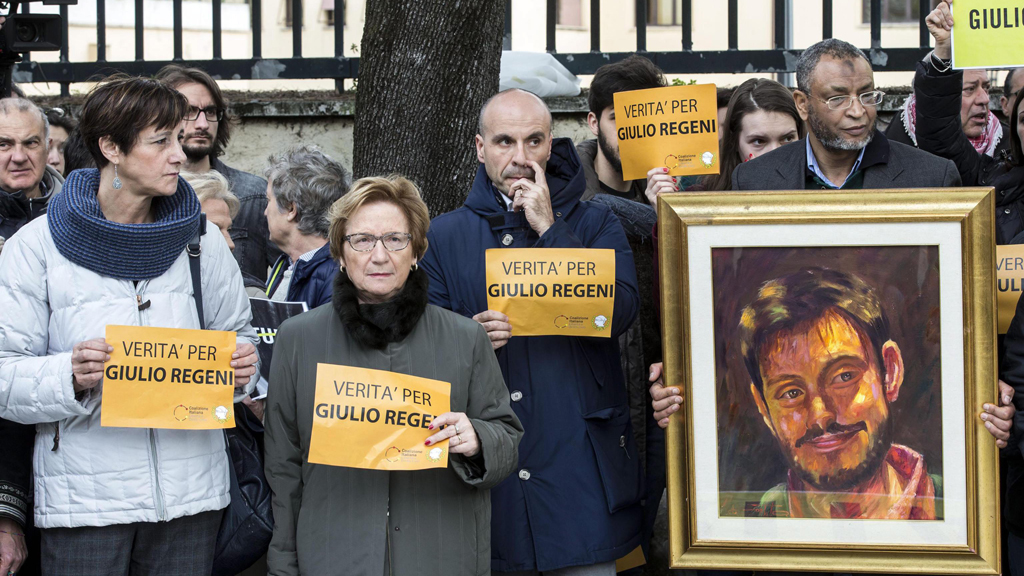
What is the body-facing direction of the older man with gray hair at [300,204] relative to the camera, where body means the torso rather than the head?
to the viewer's left

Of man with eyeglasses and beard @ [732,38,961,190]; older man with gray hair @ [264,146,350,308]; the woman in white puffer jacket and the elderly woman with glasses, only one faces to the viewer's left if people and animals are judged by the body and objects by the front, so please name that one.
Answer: the older man with gray hair

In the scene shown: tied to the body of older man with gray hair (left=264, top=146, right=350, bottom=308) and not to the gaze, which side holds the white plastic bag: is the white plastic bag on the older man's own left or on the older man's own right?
on the older man's own right

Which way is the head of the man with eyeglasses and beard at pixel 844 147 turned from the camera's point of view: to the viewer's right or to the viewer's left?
to the viewer's right

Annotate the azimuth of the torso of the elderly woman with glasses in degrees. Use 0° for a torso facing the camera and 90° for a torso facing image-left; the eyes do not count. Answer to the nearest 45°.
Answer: approximately 0°

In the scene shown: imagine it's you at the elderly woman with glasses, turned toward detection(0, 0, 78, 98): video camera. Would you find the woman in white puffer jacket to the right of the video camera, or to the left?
left

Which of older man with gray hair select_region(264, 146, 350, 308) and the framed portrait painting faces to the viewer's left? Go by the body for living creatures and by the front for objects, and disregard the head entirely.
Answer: the older man with gray hair

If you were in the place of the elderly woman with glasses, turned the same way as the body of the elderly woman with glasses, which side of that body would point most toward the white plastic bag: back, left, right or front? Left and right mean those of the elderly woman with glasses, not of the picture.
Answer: back

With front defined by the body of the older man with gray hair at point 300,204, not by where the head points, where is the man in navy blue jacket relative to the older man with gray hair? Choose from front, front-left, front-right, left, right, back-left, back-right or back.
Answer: back-left

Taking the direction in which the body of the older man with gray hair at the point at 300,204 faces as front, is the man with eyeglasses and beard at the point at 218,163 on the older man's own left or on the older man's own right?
on the older man's own right
